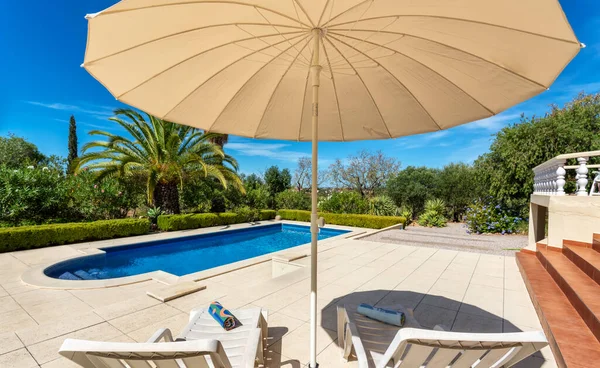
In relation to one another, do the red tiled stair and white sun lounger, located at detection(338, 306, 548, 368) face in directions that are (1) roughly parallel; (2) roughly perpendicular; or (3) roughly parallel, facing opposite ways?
roughly perpendicular

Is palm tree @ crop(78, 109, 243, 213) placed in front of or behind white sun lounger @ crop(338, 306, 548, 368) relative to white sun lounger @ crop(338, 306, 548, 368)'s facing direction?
in front

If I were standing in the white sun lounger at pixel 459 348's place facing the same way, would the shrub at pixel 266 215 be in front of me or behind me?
in front

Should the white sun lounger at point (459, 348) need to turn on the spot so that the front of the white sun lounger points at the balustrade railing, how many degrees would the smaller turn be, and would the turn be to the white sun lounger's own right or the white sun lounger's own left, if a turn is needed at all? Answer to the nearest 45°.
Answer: approximately 45° to the white sun lounger's own right

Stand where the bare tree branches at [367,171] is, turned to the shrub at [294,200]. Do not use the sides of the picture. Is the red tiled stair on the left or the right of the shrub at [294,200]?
left

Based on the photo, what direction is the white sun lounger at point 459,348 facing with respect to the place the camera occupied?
facing away from the viewer and to the left of the viewer

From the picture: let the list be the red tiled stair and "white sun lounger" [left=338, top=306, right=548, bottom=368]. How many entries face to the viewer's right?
0

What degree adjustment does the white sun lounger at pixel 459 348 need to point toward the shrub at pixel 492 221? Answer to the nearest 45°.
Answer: approximately 45° to its right

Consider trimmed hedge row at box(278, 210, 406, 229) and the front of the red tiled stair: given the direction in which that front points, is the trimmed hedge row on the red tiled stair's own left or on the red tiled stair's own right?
on the red tiled stair's own right

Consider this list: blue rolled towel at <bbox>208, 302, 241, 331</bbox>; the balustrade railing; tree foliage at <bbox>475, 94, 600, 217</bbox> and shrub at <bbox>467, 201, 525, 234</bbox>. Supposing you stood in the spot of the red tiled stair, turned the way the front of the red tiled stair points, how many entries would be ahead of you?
1

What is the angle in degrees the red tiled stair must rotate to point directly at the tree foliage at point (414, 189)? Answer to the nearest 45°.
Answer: approximately 90° to its right

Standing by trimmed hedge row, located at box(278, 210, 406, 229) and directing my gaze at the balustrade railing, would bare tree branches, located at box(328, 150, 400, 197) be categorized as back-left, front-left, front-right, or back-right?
back-left

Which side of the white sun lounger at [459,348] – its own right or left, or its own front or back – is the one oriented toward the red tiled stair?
right
